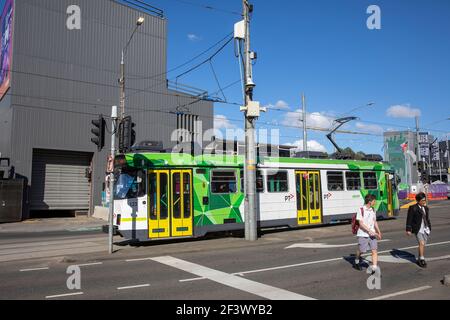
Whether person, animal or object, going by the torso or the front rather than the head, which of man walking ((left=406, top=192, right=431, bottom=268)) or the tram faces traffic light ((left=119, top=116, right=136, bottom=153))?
the tram

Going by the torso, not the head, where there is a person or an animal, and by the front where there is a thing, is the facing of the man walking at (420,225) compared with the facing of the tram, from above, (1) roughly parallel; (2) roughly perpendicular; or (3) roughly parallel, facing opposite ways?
roughly perpendicular

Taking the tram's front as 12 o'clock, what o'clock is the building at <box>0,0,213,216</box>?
The building is roughly at 3 o'clock from the tram.

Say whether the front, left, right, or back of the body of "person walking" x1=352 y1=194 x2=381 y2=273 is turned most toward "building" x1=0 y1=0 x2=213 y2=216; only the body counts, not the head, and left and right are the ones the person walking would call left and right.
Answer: back

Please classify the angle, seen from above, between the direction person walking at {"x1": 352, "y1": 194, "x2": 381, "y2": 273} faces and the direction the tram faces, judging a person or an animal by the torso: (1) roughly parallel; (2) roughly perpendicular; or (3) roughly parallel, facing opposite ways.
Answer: roughly perpendicular

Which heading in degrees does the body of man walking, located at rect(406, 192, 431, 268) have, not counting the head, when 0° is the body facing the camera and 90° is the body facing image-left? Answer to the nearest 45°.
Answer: approximately 315°
